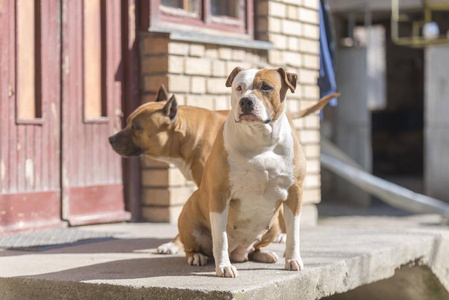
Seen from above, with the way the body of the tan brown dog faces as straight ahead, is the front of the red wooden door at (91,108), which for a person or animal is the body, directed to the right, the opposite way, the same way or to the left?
to the left

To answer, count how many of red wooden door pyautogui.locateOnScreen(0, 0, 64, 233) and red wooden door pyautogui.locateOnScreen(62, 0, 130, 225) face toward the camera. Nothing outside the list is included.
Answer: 2

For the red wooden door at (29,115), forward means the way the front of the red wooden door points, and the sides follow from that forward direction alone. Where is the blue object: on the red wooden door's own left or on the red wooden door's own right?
on the red wooden door's own left

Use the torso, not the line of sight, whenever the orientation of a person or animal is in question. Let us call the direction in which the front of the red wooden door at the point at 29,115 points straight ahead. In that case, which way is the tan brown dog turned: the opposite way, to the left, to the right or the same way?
to the right

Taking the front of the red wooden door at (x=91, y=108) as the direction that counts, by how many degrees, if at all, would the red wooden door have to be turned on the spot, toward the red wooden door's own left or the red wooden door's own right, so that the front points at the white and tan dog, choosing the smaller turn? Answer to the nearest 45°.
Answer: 0° — it already faces it

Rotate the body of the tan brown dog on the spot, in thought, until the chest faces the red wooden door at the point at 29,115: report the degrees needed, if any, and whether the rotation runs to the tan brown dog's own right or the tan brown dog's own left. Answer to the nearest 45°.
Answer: approximately 45° to the tan brown dog's own right

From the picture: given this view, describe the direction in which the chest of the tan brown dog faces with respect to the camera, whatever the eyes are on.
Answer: to the viewer's left

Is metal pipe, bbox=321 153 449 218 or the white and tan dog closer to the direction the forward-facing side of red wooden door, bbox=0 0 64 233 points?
the white and tan dog

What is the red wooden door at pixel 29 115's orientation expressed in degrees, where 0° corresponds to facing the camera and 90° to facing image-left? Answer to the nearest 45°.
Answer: approximately 0°

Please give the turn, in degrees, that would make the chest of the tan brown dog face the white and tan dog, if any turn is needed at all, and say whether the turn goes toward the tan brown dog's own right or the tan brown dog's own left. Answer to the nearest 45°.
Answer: approximately 135° to the tan brown dog's own left
